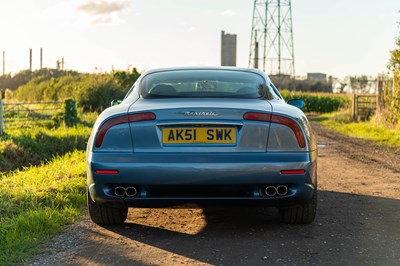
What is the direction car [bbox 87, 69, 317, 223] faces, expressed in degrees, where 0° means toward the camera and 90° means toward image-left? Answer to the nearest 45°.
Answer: approximately 180°

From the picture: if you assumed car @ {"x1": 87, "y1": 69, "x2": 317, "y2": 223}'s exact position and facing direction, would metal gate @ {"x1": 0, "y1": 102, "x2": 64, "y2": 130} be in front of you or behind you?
in front

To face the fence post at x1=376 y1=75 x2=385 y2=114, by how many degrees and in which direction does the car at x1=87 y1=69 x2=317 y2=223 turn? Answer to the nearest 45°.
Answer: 0° — it already faces it
